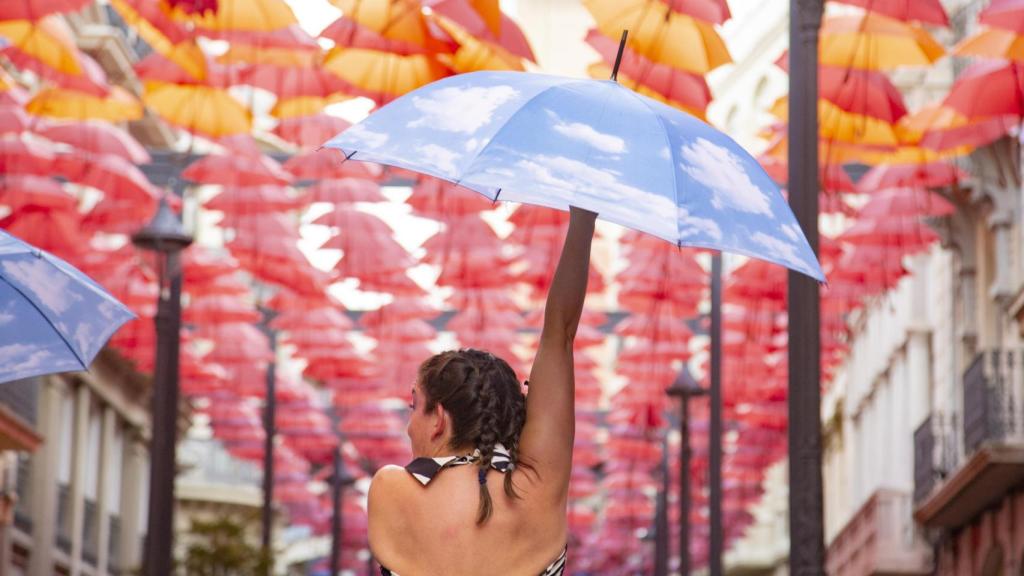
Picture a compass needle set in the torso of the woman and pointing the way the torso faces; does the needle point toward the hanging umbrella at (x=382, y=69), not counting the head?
yes

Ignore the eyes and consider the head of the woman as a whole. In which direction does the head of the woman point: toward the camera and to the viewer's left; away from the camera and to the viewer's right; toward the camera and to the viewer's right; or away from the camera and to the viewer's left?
away from the camera and to the viewer's left

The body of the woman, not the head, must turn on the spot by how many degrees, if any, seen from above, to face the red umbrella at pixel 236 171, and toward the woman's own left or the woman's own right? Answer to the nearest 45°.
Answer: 0° — they already face it

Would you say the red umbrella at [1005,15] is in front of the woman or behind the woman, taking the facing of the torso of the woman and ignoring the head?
in front

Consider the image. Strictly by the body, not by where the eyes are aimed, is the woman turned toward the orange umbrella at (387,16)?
yes

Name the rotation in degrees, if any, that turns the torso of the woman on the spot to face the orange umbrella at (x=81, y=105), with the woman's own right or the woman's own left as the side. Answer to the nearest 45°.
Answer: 0° — they already face it

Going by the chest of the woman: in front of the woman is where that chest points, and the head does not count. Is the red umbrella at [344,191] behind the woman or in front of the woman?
in front

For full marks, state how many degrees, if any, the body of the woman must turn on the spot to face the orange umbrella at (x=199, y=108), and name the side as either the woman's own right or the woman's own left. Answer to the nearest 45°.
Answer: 0° — they already face it

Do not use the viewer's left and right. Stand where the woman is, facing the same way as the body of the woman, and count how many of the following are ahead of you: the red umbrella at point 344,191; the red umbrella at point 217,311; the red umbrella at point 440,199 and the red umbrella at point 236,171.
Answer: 4

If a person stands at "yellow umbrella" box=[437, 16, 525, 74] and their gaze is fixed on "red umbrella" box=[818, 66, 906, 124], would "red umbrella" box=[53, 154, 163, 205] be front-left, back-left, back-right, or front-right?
back-left

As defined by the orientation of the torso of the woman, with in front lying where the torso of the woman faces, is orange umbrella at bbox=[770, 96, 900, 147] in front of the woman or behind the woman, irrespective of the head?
in front

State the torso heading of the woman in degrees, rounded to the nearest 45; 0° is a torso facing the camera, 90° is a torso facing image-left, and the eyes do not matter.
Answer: approximately 180°

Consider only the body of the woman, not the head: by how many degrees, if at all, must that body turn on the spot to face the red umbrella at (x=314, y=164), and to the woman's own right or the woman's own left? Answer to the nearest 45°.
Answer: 0° — they already face it

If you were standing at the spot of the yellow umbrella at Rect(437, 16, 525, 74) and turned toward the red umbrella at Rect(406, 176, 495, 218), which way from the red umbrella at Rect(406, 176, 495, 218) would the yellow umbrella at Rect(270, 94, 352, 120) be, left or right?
left
